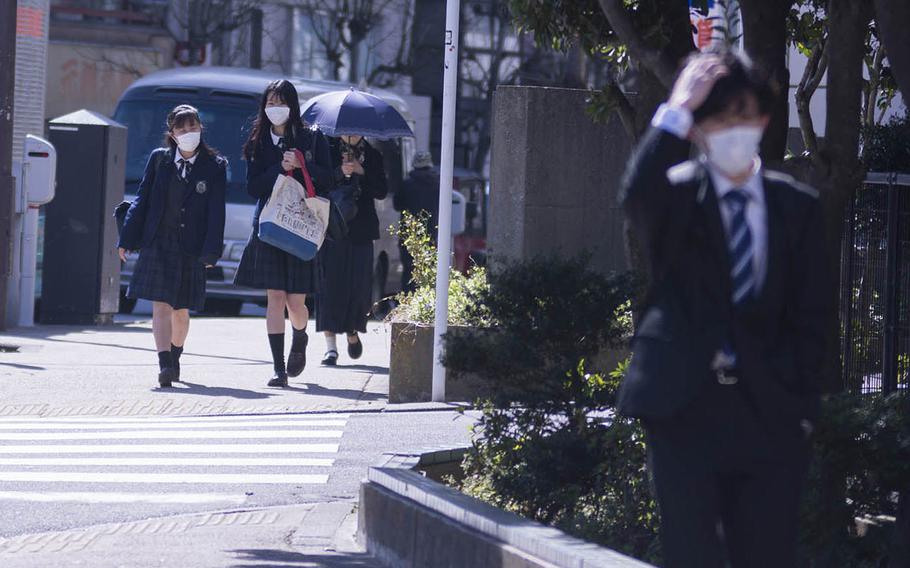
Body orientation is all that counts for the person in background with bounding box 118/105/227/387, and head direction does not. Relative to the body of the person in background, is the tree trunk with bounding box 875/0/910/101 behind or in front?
in front

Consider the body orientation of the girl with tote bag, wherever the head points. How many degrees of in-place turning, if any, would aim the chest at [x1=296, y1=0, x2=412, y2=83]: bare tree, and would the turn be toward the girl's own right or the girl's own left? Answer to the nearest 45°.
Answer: approximately 180°

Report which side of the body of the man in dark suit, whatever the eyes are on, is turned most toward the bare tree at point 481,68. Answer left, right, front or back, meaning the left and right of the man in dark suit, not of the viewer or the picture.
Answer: back

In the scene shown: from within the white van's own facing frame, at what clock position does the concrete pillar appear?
The concrete pillar is roughly at 10 o'clock from the white van.

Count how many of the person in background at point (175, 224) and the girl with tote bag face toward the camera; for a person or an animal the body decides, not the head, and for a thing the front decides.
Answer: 2

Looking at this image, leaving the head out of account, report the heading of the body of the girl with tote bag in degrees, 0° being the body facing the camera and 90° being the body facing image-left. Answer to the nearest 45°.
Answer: approximately 0°
